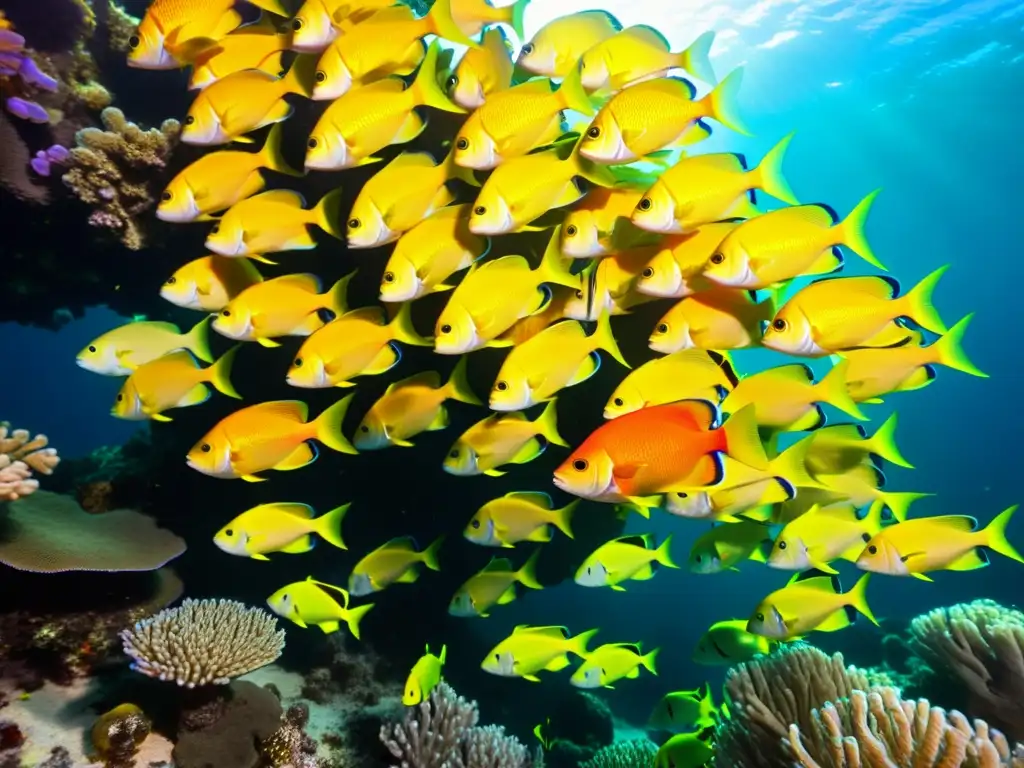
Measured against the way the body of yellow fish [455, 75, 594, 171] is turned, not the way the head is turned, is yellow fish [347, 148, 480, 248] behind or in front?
in front

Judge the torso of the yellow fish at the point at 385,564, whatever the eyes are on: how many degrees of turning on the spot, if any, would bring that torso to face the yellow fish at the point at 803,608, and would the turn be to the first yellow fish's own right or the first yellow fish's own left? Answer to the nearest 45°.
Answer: approximately 135° to the first yellow fish's own left

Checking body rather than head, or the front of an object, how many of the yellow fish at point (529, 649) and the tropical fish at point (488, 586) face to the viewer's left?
2

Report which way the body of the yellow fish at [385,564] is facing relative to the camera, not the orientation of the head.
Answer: to the viewer's left

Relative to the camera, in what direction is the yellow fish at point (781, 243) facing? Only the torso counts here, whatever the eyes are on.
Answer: to the viewer's left

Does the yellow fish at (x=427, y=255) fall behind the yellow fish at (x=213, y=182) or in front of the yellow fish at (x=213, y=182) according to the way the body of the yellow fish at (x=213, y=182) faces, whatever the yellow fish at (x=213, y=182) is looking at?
behind
